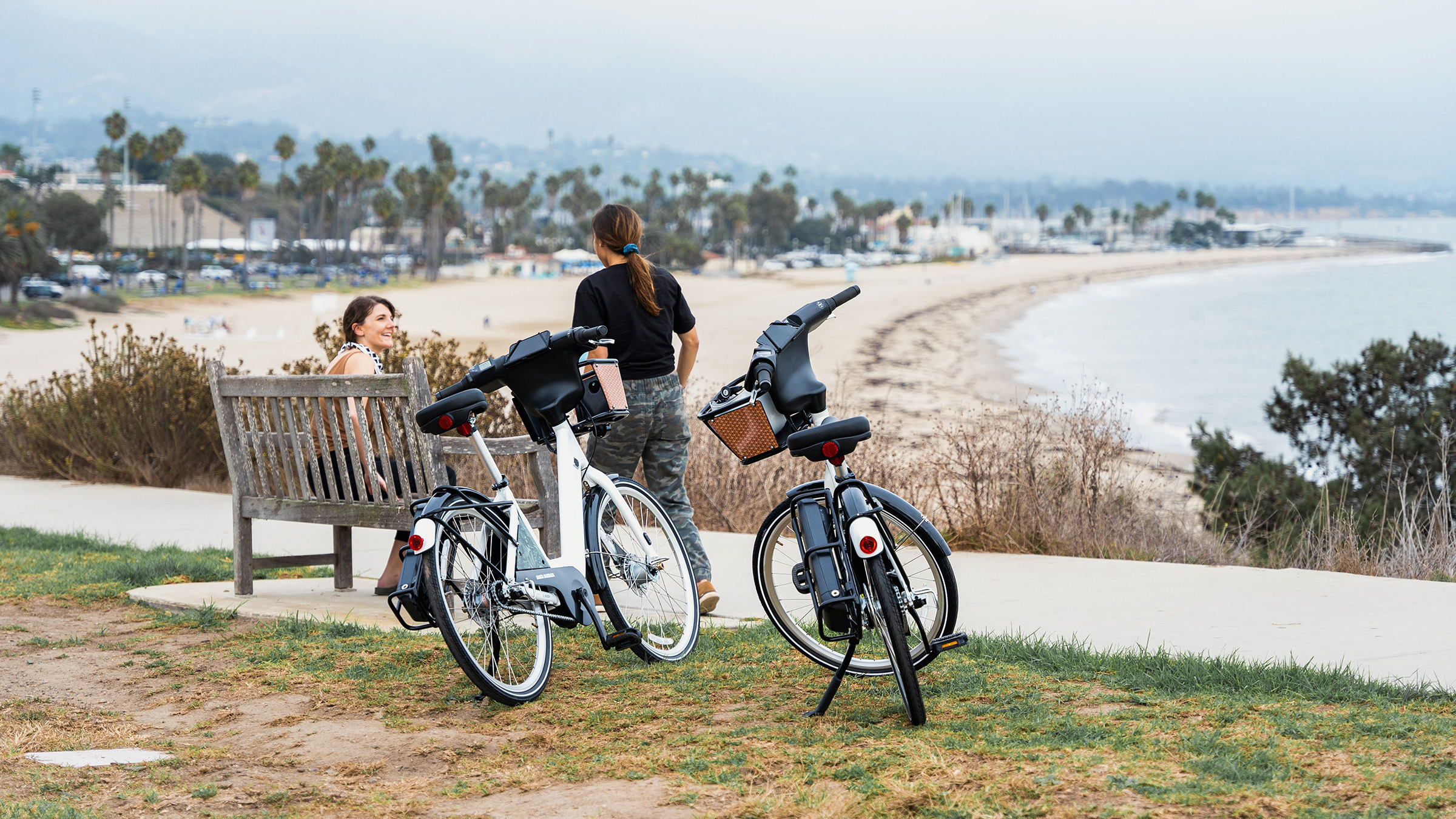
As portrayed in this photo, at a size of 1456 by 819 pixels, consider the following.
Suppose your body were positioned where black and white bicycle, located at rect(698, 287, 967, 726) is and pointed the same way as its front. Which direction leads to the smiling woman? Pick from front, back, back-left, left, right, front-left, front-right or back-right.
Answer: front-left

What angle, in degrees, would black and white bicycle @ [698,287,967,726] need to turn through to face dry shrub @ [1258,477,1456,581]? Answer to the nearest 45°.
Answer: approximately 45° to its right

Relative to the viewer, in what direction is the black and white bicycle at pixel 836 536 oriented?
away from the camera

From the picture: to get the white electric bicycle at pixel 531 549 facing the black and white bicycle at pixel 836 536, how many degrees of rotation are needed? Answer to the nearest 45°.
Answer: approximately 90° to its right

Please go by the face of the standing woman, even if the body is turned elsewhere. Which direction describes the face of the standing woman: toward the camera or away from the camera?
away from the camera

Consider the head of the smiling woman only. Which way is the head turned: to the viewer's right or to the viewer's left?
to the viewer's right

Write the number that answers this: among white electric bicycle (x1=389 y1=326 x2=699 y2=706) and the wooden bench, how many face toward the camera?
0

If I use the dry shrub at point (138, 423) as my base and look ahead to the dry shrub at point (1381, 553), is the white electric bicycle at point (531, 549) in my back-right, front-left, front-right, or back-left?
front-right

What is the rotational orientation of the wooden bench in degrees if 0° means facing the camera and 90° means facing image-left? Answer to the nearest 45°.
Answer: approximately 225°

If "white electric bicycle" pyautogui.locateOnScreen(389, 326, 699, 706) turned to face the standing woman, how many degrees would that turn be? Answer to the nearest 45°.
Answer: approximately 45° to its left

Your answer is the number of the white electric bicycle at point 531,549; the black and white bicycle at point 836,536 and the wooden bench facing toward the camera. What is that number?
0

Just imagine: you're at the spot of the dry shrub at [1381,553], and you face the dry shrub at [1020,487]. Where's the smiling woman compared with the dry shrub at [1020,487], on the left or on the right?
left

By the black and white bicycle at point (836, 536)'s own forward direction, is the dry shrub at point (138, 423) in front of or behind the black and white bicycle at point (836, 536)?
in front

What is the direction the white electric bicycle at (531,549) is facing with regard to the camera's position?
facing away from the viewer and to the right of the viewer
